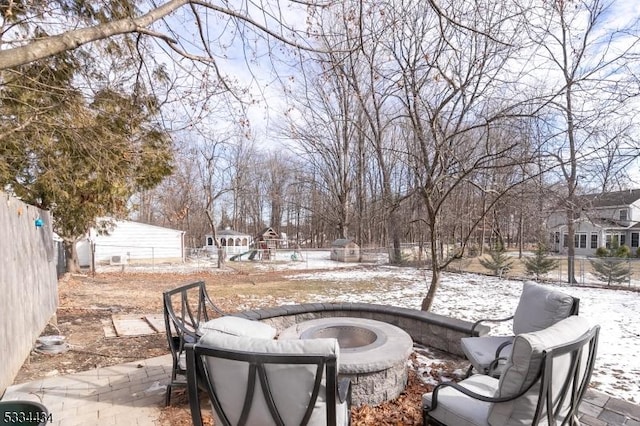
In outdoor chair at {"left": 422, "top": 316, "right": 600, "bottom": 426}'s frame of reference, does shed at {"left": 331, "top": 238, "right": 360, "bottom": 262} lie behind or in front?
in front

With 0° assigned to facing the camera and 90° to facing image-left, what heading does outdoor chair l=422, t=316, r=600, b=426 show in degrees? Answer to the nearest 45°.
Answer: approximately 135°

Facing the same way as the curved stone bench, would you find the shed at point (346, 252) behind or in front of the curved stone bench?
behind

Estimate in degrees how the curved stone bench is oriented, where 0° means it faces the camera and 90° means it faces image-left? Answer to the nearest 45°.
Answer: approximately 0°

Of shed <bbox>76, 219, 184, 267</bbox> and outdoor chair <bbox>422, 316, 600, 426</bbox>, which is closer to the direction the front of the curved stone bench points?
the outdoor chair

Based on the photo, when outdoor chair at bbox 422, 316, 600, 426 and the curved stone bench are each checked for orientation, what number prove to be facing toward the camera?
1

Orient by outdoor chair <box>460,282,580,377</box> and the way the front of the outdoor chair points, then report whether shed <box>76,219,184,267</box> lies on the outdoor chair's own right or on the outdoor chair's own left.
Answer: on the outdoor chair's own right
